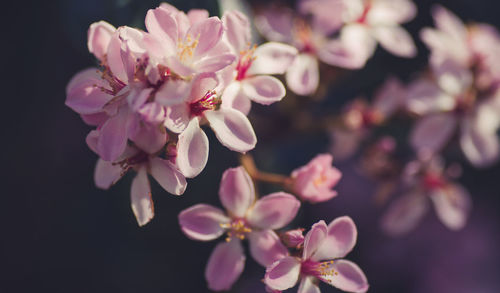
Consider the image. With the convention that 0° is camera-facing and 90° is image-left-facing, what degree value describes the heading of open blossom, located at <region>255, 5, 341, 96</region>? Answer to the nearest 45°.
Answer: approximately 0°
